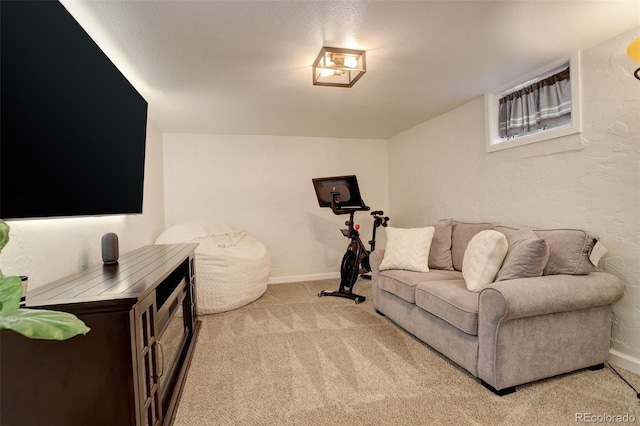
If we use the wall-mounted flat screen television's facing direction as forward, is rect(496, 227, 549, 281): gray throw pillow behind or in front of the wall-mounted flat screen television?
in front

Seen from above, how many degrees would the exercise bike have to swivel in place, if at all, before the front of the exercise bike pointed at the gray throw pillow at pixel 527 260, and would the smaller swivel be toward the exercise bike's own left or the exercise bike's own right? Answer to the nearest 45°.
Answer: approximately 90° to the exercise bike's own left

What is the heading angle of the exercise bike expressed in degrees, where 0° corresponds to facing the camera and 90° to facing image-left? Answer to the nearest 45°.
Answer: approximately 45°

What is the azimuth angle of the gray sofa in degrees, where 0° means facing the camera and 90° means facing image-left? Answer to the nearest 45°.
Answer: approximately 45°

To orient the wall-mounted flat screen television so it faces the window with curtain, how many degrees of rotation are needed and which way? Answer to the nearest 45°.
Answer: approximately 45° to its left

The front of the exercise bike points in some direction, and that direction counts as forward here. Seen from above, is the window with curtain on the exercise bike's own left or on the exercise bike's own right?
on the exercise bike's own left

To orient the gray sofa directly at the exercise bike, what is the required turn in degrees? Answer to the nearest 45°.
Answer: approximately 90° to its right
